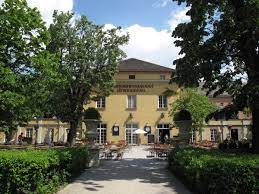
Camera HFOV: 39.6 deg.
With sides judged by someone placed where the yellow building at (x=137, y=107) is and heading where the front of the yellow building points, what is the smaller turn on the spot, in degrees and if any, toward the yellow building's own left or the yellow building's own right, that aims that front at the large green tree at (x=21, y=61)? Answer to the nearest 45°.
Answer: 0° — it already faces it

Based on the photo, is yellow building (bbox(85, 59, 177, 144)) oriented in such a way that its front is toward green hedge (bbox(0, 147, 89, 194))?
yes

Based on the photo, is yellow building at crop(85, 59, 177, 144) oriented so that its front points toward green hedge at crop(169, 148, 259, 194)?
yes

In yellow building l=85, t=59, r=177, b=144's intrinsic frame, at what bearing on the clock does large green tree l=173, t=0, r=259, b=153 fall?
The large green tree is roughly at 12 o'clock from the yellow building.

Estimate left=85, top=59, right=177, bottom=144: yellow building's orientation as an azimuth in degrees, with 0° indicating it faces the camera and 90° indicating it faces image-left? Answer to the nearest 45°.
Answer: approximately 0°
